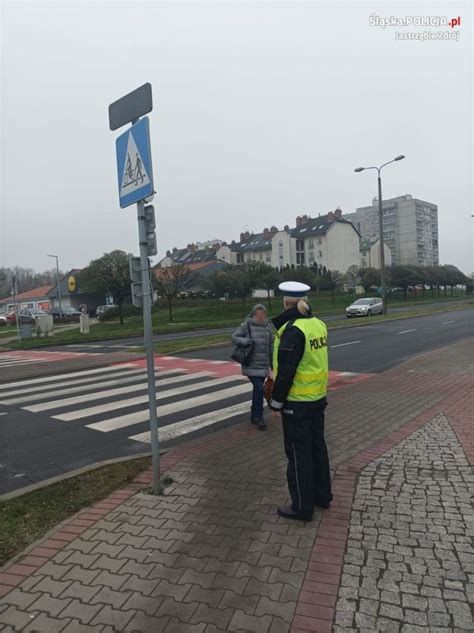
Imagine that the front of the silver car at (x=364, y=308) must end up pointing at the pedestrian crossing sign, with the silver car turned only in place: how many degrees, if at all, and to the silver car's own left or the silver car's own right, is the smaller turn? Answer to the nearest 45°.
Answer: approximately 45° to the silver car's own left

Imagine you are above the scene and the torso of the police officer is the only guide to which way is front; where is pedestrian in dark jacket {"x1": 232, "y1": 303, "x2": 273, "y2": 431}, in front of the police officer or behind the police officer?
in front

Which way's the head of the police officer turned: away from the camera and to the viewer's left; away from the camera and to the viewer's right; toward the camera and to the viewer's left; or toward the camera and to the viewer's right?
away from the camera and to the viewer's left

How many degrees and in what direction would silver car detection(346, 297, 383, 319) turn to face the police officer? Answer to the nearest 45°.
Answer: approximately 45° to its left

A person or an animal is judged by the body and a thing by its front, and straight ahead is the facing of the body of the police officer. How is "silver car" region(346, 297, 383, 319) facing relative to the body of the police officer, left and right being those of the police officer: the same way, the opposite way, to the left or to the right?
to the left

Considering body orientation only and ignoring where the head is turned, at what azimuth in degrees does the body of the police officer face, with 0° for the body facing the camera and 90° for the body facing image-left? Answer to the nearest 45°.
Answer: approximately 135°

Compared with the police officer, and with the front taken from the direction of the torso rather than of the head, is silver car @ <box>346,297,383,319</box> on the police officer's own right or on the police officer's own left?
on the police officer's own right

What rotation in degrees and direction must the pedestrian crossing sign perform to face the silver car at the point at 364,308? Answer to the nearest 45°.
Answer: approximately 180°

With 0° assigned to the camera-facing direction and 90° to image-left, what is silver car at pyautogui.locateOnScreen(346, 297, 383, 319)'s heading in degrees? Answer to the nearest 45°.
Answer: approximately 45°

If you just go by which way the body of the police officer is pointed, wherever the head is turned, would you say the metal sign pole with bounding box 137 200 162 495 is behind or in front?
in front

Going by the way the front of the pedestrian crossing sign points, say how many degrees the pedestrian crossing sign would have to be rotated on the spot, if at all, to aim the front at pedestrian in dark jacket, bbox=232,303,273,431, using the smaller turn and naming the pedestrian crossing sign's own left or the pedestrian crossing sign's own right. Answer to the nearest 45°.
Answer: approximately 180°
